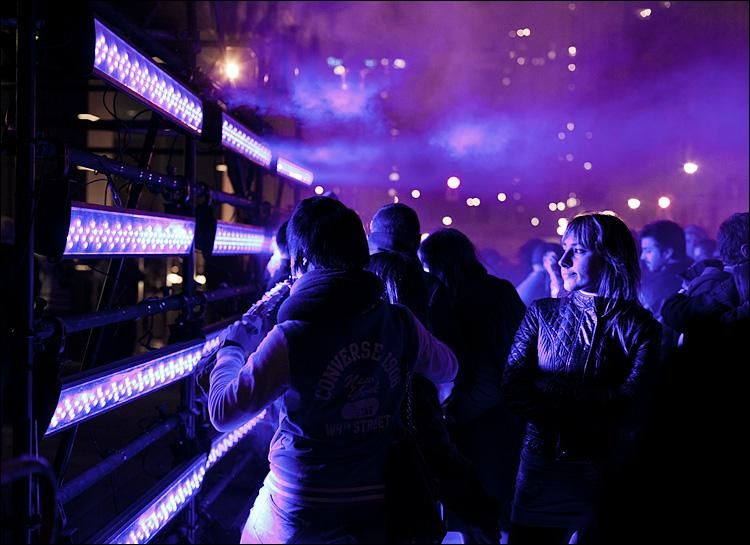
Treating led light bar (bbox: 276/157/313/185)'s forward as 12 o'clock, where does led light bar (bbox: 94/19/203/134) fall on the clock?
led light bar (bbox: 94/19/203/134) is roughly at 2 o'clock from led light bar (bbox: 276/157/313/185).

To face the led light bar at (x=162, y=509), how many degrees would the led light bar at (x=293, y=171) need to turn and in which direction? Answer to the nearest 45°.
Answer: approximately 45° to its right

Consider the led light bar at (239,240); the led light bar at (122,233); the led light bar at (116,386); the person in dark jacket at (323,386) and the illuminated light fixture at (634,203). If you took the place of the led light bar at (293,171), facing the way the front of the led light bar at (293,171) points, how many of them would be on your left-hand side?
1

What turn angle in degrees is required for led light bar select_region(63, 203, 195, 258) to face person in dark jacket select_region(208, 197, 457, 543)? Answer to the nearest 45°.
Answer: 0° — it already faces them

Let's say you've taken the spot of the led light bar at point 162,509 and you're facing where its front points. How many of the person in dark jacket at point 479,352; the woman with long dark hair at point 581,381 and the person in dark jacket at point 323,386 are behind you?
0

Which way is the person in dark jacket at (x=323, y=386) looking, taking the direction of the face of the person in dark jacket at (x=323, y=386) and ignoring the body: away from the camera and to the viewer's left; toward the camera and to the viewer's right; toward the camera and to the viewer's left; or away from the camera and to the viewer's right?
away from the camera and to the viewer's left

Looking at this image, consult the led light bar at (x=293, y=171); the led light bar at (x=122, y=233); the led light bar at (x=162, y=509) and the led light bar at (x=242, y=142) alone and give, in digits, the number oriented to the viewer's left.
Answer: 0

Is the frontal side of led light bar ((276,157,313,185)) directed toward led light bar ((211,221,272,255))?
no

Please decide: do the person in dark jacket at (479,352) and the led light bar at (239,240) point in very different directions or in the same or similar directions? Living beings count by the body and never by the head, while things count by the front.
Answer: very different directions

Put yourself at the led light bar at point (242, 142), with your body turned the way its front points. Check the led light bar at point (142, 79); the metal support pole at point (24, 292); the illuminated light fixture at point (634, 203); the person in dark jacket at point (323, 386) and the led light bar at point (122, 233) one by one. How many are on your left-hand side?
1

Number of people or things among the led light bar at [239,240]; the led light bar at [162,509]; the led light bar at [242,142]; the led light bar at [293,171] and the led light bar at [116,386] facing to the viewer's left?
0

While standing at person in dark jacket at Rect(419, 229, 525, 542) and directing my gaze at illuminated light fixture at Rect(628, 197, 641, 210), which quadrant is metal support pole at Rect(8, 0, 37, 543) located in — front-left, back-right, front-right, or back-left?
back-left

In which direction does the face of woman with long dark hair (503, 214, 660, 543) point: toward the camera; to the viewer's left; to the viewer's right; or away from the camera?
to the viewer's left

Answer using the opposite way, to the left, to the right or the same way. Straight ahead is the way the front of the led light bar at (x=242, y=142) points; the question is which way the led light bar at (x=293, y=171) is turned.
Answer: the same way

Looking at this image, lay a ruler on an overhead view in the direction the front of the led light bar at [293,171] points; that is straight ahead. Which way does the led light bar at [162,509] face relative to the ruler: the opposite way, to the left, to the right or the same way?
the same way

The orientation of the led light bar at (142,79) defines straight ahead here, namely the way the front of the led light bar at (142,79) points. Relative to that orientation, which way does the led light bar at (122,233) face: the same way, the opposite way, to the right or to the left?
the same way
